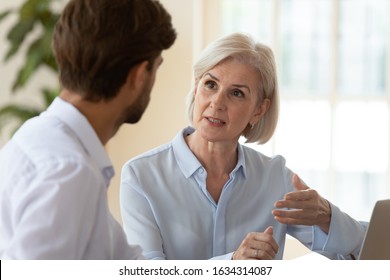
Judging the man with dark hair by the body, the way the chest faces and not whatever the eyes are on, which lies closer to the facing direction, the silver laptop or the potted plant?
the silver laptop

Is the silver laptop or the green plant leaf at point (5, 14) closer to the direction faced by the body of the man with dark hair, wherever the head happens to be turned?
the silver laptop

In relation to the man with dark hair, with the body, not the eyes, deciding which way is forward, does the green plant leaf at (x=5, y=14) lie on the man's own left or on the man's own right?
on the man's own left

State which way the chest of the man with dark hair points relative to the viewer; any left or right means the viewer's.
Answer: facing away from the viewer and to the right of the viewer

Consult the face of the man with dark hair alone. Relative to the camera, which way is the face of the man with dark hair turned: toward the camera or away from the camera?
away from the camera

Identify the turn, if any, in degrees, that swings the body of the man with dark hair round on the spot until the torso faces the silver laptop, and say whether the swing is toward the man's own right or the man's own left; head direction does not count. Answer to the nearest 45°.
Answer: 0° — they already face it

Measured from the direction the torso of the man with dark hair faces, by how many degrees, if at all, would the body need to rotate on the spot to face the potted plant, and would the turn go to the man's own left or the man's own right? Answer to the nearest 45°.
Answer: approximately 45° to the man's own left
